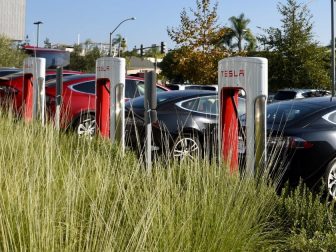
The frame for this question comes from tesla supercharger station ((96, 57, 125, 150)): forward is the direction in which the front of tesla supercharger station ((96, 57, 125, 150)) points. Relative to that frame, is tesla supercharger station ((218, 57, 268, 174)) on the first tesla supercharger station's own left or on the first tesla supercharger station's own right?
on the first tesla supercharger station's own left

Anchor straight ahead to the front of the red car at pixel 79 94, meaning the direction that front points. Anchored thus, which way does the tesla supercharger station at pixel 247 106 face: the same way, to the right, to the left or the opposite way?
the opposite way

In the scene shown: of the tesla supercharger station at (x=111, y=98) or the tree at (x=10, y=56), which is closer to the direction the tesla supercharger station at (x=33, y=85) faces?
the tesla supercharger station

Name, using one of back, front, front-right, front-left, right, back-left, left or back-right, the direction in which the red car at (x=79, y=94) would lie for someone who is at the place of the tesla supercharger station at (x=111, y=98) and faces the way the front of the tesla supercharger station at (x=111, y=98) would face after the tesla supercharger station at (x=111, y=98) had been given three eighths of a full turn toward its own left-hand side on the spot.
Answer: left

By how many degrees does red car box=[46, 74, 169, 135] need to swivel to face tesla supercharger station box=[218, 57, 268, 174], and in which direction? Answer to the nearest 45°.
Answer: approximately 135° to its right

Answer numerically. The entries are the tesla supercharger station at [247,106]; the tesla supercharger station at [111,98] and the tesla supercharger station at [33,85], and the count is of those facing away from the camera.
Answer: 0

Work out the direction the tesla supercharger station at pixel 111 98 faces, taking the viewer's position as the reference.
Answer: facing the viewer and to the left of the viewer

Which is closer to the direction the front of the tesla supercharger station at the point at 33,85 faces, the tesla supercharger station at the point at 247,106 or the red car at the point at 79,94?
the tesla supercharger station

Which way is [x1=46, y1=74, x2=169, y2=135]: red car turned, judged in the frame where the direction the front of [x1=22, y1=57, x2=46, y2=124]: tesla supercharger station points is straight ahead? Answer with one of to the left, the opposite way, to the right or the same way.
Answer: the opposite way

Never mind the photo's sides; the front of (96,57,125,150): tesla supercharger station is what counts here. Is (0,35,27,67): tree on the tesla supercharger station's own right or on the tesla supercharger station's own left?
on the tesla supercharger station's own right
